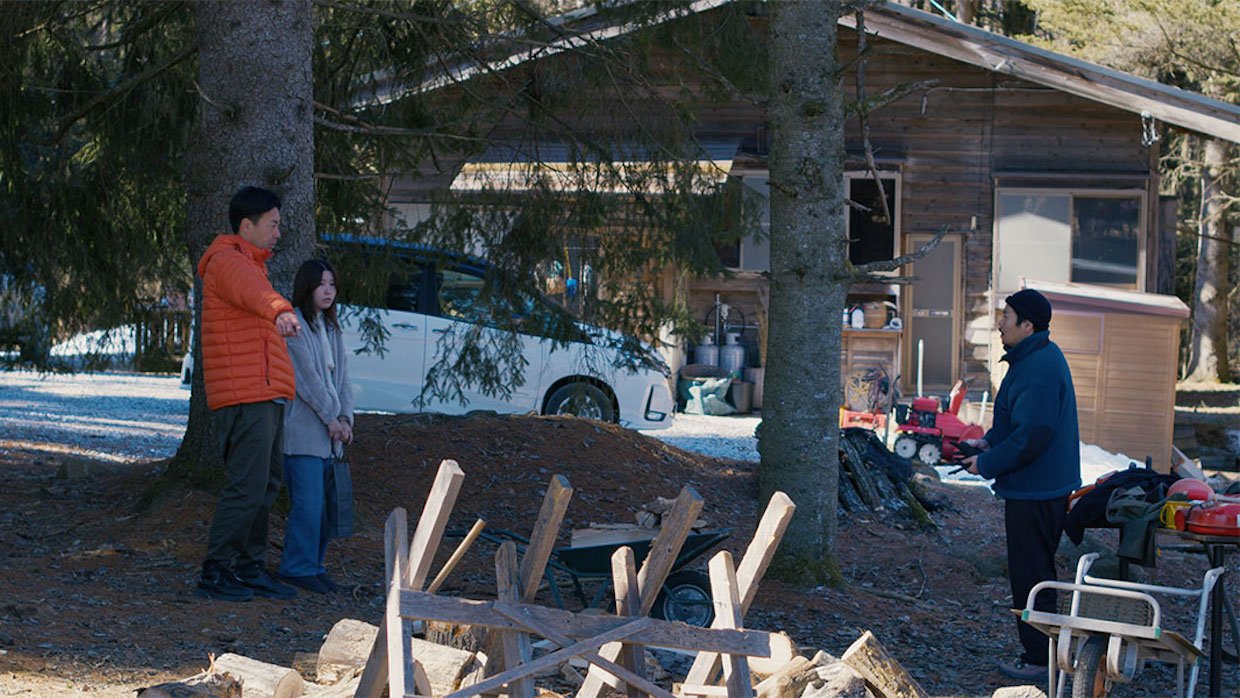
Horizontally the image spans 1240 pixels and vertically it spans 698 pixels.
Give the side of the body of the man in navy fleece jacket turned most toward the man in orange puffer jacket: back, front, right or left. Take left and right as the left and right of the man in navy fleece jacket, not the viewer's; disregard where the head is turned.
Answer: front

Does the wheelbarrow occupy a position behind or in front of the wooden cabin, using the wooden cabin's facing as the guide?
in front

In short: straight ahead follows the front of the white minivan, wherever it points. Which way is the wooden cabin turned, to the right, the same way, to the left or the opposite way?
to the right

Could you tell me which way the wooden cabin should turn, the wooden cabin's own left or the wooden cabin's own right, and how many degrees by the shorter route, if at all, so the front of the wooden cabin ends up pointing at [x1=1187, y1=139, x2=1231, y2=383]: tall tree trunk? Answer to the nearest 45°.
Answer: approximately 135° to the wooden cabin's own left

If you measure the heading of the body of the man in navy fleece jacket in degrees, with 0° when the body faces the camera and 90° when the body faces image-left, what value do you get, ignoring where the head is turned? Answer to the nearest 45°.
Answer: approximately 90°

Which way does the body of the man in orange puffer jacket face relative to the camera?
to the viewer's right

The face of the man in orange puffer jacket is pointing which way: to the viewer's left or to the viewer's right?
to the viewer's right

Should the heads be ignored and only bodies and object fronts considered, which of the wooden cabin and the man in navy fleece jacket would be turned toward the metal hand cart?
the wooden cabin

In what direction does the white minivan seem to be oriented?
to the viewer's right

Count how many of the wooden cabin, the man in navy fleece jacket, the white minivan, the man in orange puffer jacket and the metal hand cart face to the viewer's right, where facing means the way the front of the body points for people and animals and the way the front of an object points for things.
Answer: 2

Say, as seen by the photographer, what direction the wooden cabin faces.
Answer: facing the viewer

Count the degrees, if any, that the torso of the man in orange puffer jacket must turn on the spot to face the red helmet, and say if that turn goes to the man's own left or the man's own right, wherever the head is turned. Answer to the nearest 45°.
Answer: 0° — they already face it

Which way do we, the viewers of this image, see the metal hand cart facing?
facing the viewer and to the left of the viewer
